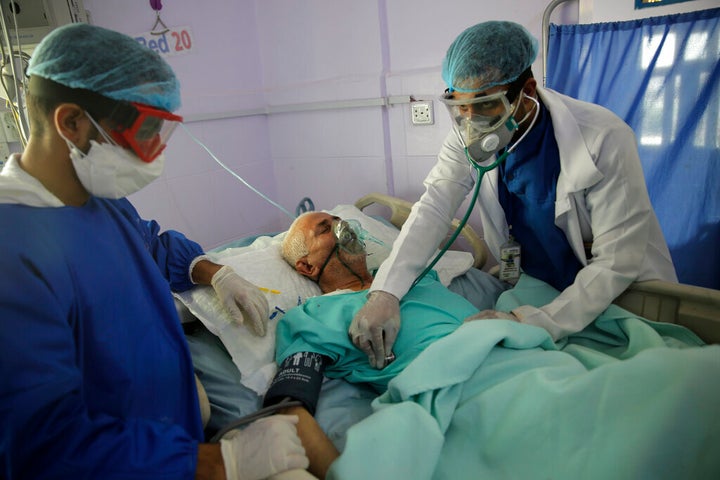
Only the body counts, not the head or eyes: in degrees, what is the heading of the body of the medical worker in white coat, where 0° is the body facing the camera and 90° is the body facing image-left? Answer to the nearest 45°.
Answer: approximately 45°

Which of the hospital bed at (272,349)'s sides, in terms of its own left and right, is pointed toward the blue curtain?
left

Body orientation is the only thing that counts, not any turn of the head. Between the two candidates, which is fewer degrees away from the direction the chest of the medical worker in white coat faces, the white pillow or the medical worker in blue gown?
the medical worker in blue gown

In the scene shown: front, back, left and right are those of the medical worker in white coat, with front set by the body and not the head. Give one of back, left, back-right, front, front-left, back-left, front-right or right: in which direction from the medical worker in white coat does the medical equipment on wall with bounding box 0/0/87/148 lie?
front-right

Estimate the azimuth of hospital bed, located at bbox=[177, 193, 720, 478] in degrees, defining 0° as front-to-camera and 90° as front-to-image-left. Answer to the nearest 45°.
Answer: approximately 315°

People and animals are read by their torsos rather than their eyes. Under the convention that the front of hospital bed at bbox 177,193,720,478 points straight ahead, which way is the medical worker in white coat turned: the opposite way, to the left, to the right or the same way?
to the right

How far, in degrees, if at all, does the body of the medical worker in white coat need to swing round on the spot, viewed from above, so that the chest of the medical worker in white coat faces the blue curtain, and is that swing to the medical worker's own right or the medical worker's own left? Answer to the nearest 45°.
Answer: approximately 180°

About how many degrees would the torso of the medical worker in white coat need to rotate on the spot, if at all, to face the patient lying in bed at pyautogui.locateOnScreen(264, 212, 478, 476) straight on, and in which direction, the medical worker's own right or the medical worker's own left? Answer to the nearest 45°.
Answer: approximately 45° to the medical worker's own right

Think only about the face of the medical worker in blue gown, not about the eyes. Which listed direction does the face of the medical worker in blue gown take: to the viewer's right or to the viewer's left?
to the viewer's right
